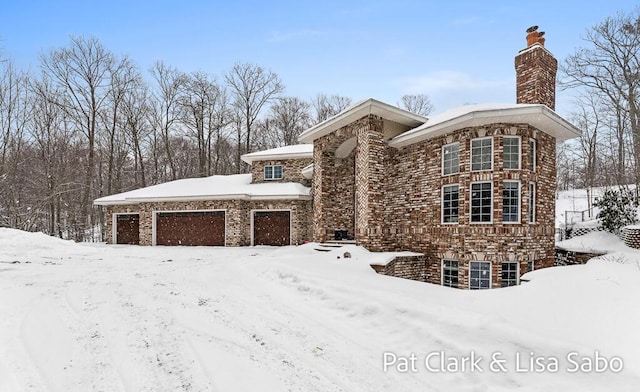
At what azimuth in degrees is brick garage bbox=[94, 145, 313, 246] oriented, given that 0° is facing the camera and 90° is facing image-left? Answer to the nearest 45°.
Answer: approximately 0°

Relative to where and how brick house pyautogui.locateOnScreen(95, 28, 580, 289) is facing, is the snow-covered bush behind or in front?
behind

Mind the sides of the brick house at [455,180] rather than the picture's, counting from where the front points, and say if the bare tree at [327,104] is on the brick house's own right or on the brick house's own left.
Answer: on the brick house's own right

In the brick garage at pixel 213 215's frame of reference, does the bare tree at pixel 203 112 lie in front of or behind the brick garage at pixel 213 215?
behind

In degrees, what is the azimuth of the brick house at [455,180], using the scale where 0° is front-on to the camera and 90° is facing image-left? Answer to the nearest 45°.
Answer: approximately 45°

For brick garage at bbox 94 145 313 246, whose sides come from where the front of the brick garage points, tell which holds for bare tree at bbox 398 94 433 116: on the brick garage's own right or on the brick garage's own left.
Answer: on the brick garage's own left

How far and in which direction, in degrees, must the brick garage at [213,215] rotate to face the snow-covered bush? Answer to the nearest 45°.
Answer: approximately 45° to its left

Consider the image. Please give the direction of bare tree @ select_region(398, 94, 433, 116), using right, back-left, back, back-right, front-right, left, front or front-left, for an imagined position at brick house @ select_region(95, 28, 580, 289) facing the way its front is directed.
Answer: back-right

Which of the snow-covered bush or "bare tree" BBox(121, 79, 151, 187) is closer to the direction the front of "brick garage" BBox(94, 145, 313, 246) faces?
the snow-covered bush

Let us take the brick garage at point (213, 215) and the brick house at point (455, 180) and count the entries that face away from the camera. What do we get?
0
